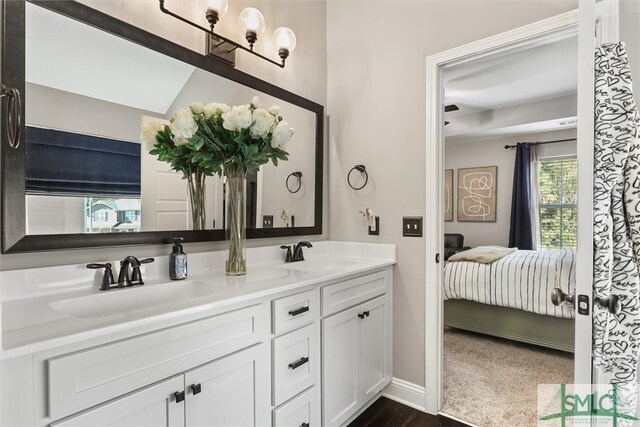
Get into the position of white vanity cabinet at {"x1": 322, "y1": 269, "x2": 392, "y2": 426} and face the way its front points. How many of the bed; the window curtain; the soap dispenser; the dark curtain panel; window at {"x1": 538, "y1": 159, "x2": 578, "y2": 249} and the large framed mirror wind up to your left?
4

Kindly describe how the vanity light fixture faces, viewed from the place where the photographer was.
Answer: facing the viewer and to the right of the viewer

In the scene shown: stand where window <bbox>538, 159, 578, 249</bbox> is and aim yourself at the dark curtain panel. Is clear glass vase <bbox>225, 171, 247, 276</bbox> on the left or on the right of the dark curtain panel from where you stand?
left

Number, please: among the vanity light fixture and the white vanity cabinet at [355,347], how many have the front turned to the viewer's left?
0

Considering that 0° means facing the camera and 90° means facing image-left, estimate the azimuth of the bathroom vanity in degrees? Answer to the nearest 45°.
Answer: approximately 315°

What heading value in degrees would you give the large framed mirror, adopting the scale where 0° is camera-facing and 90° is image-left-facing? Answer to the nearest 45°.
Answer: approximately 315°

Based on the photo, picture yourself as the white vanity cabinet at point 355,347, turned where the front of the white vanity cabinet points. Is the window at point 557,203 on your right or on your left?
on your left

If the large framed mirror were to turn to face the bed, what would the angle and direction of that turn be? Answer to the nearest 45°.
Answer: approximately 45° to its left

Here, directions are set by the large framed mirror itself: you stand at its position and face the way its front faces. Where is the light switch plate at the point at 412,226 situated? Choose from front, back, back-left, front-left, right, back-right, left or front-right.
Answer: front-left

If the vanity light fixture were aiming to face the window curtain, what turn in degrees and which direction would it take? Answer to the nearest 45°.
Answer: approximately 90° to its left

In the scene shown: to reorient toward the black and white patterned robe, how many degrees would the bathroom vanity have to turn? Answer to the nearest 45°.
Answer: approximately 45° to its left
